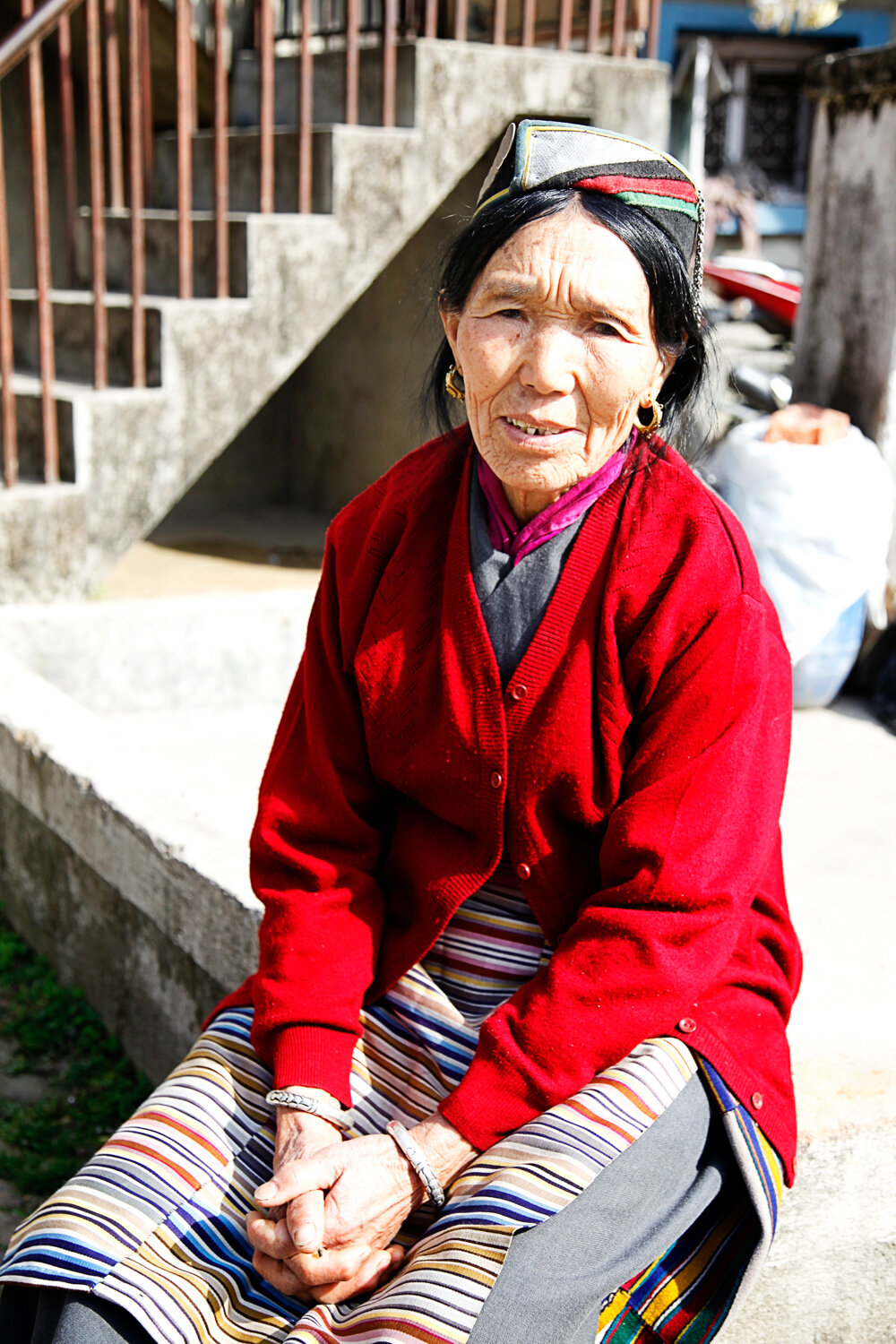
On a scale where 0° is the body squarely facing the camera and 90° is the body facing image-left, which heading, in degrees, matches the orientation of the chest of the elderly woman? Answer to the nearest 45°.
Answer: approximately 45°

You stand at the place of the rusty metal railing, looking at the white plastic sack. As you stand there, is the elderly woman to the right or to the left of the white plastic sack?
right

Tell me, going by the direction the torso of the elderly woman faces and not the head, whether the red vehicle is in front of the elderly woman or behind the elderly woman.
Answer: behind

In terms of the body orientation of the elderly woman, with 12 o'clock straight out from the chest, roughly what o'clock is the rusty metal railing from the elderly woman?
The rusty metal railing is roughly at 4 o'clock from the elderly woman.

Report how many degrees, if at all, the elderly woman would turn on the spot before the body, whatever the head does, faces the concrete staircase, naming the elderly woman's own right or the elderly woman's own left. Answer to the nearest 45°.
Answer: approximately 135° to the elderly woman's own right
